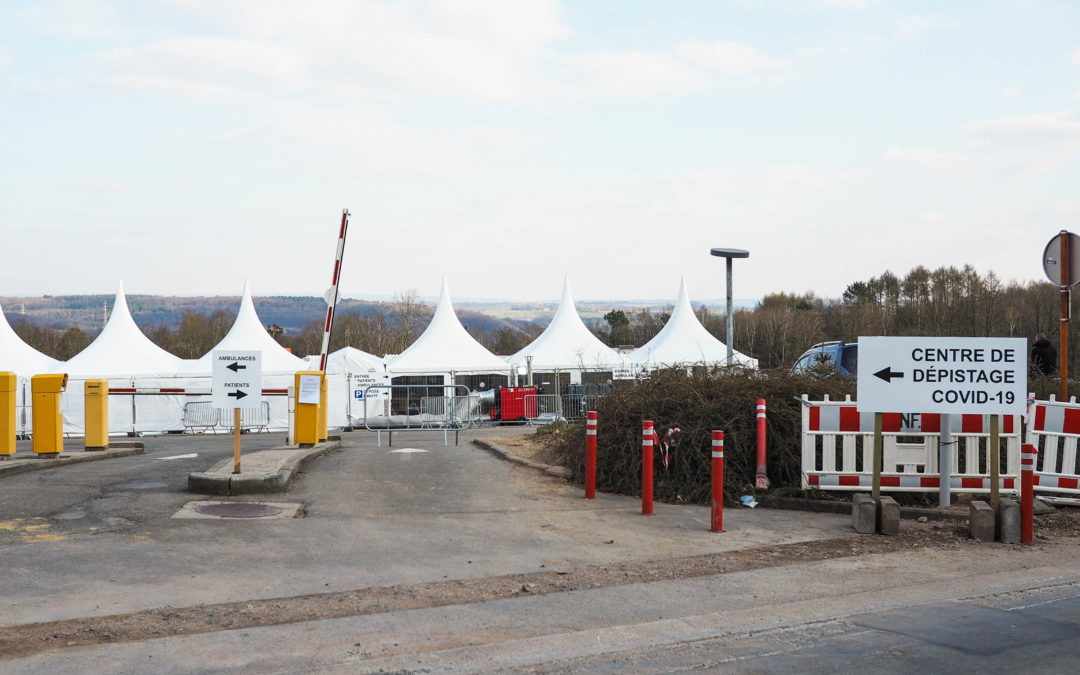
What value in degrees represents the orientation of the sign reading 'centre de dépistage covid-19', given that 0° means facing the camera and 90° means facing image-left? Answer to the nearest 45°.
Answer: approximately 0°

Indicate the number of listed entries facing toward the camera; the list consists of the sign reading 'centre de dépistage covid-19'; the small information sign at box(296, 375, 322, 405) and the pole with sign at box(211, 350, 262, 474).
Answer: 3

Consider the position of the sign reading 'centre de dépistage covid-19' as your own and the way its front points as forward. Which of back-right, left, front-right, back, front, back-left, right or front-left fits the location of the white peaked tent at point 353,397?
back-right

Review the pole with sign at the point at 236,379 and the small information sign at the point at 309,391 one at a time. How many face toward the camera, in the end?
2

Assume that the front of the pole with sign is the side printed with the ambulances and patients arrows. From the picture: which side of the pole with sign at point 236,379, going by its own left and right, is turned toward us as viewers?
front

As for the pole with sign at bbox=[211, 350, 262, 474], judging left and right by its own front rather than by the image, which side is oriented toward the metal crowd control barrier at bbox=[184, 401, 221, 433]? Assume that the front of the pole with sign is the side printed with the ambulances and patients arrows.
back

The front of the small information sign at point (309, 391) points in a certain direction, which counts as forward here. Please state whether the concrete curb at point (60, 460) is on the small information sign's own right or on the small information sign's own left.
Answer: on the small information sign's own right

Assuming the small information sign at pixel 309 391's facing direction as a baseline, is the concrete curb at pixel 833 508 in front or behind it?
in front

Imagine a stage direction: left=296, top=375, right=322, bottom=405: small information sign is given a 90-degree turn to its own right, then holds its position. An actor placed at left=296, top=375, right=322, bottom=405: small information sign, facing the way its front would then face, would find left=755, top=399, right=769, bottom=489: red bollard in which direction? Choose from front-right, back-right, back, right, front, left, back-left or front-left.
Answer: back-left

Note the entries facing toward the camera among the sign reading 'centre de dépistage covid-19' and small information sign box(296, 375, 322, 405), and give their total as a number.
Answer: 2

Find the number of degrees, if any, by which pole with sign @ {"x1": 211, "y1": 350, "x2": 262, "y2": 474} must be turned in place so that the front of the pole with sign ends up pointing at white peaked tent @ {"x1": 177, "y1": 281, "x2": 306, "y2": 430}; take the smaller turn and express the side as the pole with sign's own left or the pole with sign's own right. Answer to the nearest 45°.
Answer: approximately 180°
